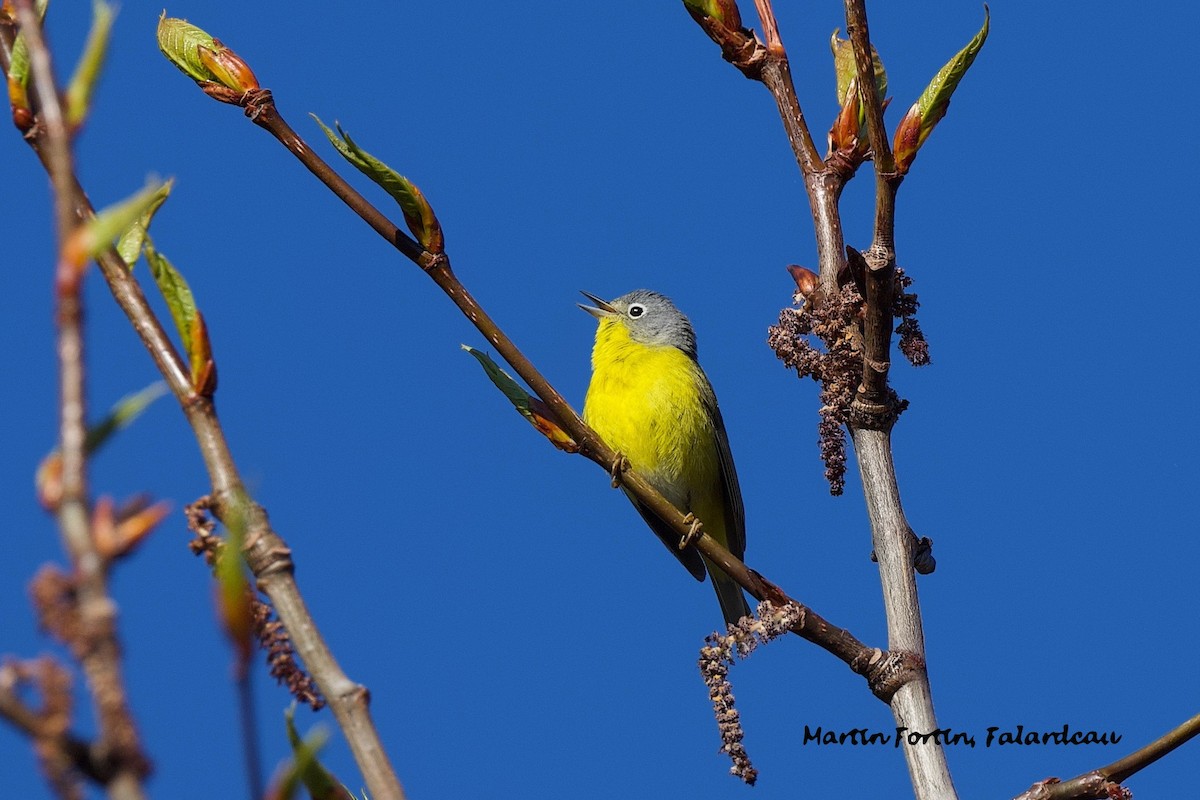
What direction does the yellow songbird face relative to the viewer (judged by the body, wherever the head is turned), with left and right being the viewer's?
facing the viewer and to the left of the viewer
